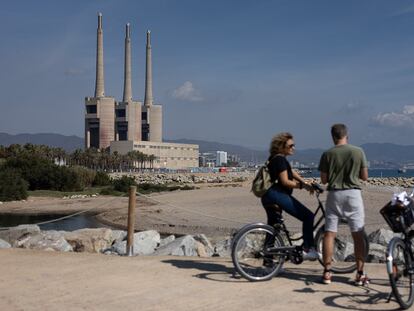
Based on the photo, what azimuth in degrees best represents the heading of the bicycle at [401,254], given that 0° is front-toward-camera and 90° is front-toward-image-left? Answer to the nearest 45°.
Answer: approximately 45°

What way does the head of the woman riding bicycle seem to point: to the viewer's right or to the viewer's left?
to the viewer's right

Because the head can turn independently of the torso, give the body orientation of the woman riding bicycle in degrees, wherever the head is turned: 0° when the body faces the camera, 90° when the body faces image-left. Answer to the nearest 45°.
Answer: approximately 270°

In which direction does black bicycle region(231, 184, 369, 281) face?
to the viewer's right

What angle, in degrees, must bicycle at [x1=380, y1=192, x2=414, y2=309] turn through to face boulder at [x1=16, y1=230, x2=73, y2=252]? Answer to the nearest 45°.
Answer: approximately 90° to its right

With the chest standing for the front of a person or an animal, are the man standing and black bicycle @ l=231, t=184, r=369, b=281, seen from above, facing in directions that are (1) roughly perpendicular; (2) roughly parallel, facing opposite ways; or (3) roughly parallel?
roughly perpendicular

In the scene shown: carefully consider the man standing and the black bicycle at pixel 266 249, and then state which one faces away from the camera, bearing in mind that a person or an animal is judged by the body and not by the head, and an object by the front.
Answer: the man standing

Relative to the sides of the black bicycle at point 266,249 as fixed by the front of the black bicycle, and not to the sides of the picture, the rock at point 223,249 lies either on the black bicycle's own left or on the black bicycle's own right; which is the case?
on the black bicycle's own left

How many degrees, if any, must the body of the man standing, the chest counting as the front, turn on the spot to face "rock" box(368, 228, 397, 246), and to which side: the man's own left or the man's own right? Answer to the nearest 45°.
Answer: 0° — they already face it

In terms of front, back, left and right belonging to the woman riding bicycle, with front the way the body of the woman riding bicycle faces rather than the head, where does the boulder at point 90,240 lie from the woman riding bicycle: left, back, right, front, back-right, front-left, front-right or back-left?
back-left

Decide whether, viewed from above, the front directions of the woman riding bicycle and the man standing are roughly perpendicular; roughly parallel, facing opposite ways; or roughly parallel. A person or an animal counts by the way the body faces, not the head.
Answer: roughly perpendicular

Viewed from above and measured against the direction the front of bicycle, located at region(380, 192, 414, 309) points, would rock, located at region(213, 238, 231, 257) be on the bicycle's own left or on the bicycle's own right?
on the bicycle's own right

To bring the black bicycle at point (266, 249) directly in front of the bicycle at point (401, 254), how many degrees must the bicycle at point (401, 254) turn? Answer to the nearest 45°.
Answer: approximately 90° to its right

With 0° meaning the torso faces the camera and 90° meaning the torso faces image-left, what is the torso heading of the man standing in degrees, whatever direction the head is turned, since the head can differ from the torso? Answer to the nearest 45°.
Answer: approximately 180°
